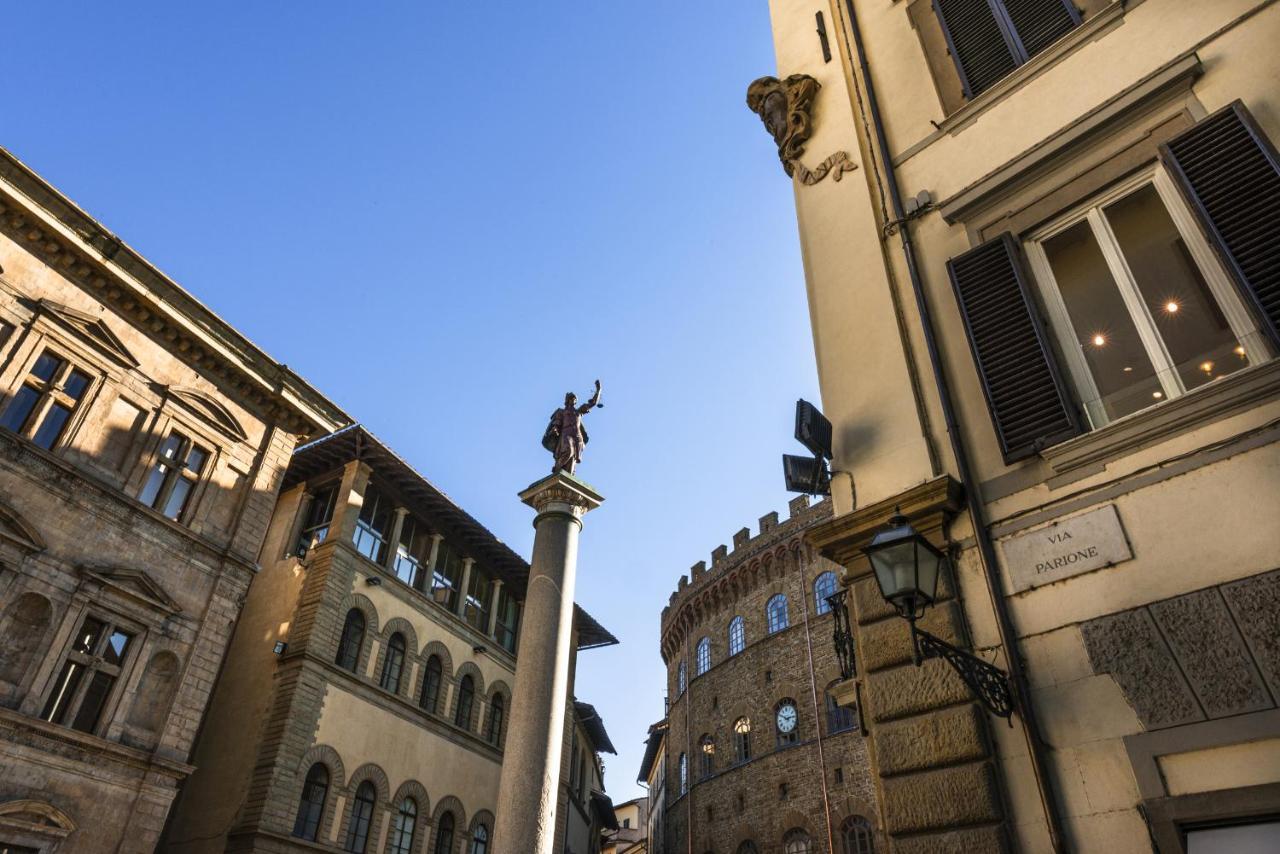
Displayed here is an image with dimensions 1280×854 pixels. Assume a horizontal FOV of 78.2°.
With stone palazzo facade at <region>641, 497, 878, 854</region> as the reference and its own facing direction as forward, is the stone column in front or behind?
in front

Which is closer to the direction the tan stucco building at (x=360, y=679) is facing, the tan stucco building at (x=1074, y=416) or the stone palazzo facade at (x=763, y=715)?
the tan stucco building

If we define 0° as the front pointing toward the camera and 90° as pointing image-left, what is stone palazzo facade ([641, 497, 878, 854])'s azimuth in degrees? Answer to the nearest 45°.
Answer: approximately 45°

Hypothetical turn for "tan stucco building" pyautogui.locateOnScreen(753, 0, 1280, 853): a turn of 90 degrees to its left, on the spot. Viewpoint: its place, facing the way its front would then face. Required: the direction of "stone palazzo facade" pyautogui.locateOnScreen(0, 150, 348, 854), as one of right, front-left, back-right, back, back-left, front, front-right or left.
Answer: back-right

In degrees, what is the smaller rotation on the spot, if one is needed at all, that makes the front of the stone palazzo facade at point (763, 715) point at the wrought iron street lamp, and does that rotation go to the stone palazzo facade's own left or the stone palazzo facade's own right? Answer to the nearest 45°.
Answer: approximately 45° to the stone palazzo facade's own left

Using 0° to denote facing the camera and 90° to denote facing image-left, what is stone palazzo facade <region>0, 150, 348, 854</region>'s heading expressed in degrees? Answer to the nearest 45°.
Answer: approximately 315°

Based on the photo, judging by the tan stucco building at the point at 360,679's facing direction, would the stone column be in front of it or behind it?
in front

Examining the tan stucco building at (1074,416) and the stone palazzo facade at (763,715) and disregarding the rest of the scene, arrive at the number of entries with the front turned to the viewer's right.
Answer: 0

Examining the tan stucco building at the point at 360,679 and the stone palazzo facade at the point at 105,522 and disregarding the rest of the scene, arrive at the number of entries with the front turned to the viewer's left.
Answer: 0

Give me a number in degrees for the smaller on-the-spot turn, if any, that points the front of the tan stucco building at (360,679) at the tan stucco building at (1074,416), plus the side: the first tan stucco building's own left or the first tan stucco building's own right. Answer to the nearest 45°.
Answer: approximately 45° to the first tan stucco building's own right

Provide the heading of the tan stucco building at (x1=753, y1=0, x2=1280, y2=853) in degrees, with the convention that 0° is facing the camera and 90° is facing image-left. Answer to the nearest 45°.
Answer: approximately 45°
